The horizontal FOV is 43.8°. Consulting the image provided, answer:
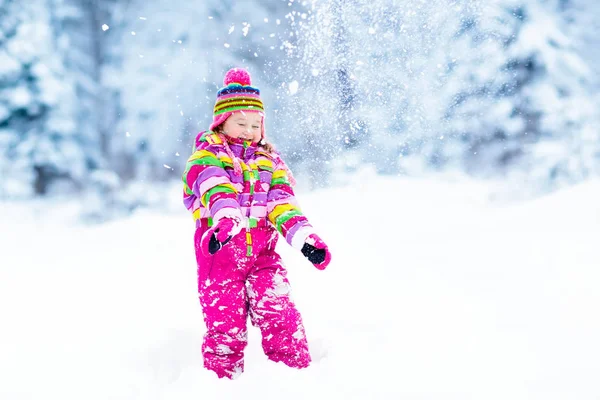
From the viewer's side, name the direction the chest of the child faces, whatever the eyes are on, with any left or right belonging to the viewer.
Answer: facing the viewer and to the right of the viewer

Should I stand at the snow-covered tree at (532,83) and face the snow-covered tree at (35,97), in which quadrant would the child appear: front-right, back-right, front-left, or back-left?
front-left

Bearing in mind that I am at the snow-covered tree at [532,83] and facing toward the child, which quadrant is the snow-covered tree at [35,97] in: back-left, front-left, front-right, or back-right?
front-right

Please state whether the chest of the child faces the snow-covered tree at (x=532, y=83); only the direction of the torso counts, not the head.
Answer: no

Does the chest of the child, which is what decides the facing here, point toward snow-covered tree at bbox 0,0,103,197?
no
